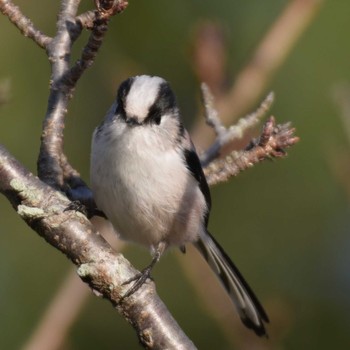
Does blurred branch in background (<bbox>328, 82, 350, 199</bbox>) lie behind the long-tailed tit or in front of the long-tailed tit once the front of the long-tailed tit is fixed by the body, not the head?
behind

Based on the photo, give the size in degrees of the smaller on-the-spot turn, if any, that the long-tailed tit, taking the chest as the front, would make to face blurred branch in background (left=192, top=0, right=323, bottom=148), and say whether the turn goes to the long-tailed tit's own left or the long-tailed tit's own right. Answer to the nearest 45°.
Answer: approximately 135° to the long-tailed tit's own right

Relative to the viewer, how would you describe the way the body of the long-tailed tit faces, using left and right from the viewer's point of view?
facing the viewer and to the left of the viewer
